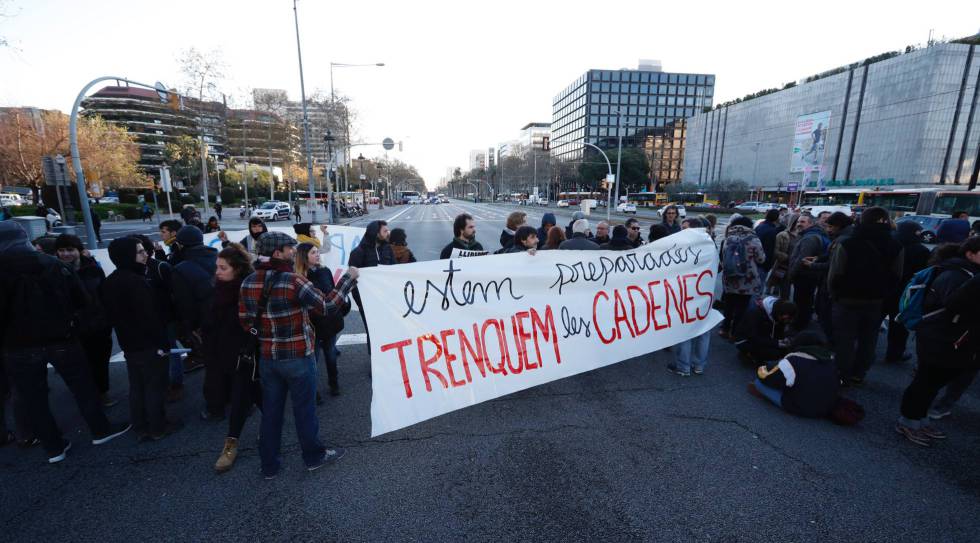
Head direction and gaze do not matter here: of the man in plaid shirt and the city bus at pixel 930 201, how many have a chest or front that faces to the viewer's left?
1

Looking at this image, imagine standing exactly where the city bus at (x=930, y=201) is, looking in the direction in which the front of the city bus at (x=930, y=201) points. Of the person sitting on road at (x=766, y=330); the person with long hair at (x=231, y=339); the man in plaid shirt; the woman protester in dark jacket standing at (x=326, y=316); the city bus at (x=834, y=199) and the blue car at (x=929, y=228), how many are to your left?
5

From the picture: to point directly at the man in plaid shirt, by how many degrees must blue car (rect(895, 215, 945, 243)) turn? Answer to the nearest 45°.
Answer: approximately 90° to its left

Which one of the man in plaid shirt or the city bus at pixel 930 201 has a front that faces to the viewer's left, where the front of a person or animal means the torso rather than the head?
the city bus

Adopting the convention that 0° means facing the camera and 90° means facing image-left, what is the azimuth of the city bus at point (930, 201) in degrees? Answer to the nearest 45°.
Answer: approximately 90°

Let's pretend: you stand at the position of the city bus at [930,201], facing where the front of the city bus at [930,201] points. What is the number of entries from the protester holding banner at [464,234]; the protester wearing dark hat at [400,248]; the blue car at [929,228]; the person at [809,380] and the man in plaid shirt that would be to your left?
5

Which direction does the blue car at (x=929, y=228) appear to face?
to the viewer's left

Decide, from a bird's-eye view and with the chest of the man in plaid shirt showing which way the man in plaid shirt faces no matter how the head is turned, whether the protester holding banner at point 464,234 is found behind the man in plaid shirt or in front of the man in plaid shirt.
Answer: in front

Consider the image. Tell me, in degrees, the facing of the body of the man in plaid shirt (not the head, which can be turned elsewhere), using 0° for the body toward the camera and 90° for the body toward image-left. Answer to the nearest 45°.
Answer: approximately 225°

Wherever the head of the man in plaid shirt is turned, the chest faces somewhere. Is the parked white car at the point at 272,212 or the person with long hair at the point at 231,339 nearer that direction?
the parked white car

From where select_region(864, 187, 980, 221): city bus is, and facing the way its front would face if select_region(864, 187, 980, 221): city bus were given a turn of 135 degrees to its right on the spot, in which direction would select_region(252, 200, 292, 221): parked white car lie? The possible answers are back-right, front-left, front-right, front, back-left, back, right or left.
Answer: back

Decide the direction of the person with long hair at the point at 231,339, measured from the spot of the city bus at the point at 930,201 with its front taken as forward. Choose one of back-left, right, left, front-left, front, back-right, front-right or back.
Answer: left

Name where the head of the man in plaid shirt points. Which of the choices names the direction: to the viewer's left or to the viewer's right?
to the viewer's right

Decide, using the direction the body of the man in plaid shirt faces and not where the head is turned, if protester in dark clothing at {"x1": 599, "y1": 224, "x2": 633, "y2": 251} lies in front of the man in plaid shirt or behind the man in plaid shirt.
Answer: in front

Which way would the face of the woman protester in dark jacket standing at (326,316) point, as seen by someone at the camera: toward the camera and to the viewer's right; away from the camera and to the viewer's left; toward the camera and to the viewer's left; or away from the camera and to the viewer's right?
toward the camera and to the viewer's right

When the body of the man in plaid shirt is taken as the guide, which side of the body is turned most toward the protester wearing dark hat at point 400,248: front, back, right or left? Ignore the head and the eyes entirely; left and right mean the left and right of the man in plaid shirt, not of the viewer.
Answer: front
